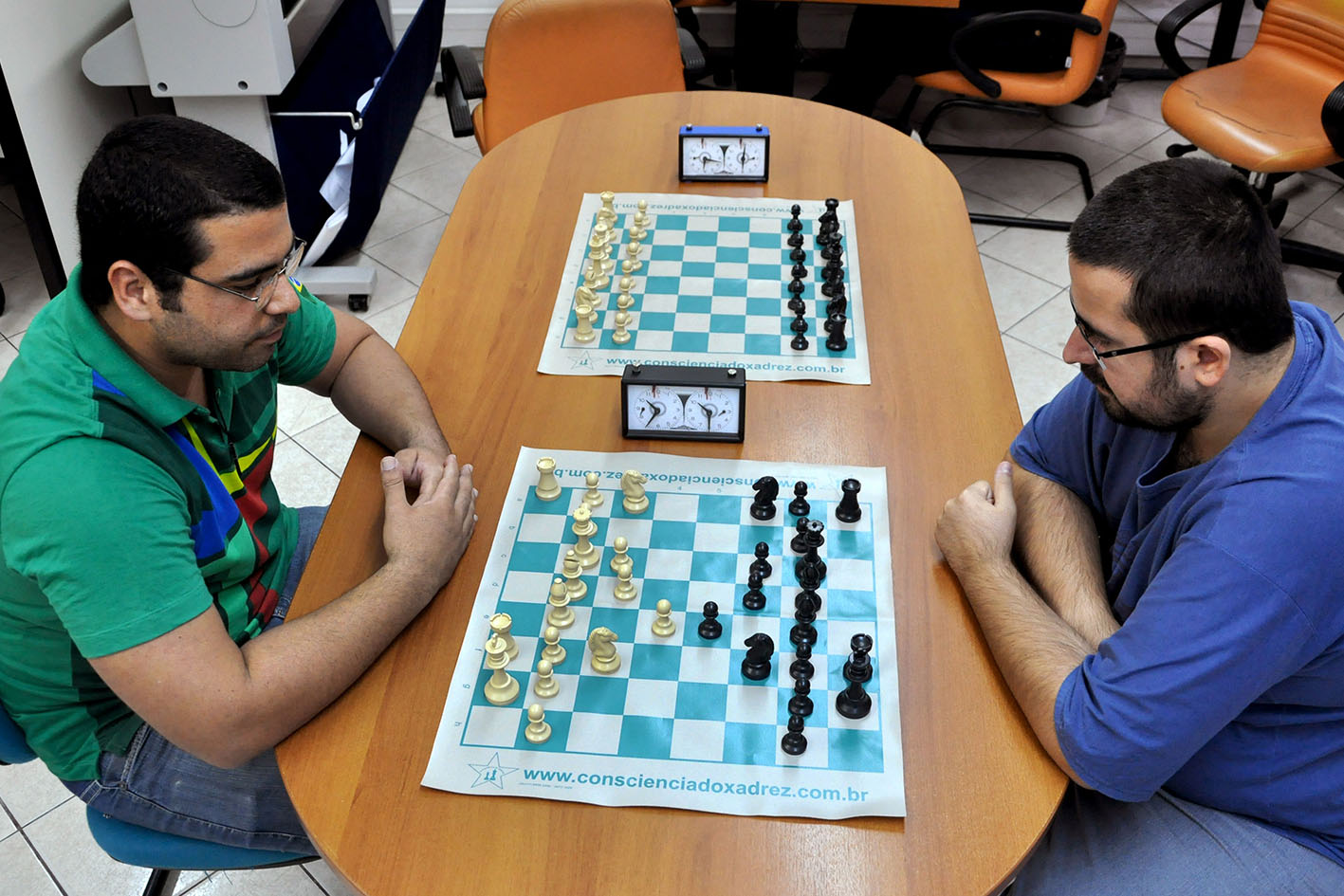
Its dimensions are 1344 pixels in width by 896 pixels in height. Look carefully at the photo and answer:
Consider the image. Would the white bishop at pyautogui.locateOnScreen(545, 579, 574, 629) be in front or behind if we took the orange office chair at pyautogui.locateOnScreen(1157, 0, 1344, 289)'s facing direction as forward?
in front

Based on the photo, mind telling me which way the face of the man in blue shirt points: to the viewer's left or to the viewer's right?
to the viewer's left

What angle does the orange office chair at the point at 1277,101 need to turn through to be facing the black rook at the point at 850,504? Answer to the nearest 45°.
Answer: approximately 45° to its left

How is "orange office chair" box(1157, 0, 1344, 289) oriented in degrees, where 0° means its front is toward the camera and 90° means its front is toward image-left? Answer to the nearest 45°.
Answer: approximately 45°

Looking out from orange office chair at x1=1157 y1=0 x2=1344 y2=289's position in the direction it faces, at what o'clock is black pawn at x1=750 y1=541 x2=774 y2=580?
The black pawn is roughly at 11 o'clock from the orange office chair.

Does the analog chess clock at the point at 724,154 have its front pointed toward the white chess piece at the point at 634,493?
yes

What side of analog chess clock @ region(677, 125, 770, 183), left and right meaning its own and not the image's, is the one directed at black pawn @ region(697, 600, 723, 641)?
front

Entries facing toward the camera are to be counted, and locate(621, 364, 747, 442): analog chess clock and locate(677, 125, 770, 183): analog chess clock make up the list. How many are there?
2

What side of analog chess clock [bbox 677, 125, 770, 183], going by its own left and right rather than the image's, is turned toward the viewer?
front

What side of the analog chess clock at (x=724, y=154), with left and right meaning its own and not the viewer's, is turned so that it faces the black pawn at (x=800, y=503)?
front

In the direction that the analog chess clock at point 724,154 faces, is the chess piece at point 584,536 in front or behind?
in front

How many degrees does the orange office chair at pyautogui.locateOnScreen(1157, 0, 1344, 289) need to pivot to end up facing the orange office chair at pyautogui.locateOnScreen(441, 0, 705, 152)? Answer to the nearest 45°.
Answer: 0° — it already faces it

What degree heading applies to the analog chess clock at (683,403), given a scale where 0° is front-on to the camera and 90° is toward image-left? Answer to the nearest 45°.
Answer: approximately 0°
